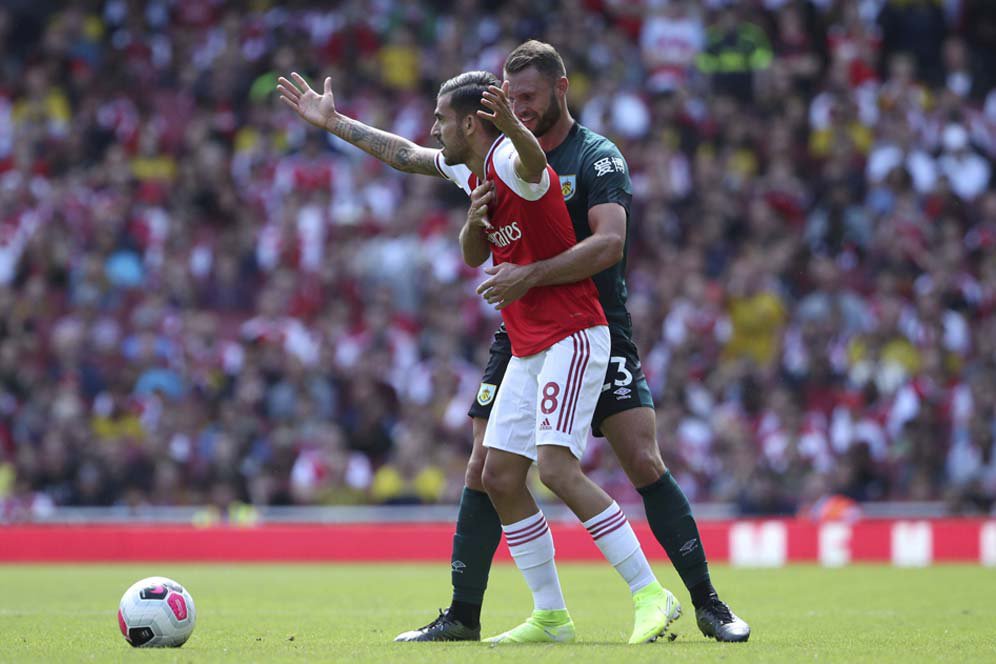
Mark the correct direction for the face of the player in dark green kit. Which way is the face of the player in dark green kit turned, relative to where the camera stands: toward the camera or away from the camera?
toward the camera

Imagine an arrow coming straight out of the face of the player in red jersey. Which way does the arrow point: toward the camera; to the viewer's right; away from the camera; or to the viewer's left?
to the viewer's left

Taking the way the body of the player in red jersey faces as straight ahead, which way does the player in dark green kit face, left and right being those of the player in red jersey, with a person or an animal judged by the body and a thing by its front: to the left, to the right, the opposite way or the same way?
the same way

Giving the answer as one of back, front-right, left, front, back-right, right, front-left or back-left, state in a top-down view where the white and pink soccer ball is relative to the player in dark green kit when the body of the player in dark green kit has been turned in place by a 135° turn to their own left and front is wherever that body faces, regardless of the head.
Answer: back

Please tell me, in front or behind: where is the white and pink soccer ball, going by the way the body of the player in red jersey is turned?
in front

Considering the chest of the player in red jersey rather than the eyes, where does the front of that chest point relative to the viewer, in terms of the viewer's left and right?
facing the viewer and to the left of the viewer
